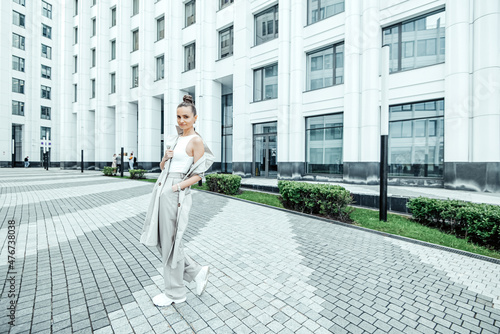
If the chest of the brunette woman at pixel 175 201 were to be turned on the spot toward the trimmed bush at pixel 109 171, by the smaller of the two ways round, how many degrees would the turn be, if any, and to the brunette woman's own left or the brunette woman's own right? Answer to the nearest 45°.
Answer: approximately 135° to the brunette woman's own right

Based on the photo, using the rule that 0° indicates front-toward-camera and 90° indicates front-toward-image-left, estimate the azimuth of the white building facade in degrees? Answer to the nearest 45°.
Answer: approximately 45°

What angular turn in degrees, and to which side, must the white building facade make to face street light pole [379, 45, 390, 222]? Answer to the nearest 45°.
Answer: approximately 45° to its left

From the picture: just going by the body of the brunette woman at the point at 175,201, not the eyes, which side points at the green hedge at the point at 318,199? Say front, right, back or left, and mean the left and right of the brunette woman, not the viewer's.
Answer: back

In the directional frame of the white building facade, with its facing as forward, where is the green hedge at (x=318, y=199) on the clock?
The green hedge is roughly at 11 o'clock from the white building facade.

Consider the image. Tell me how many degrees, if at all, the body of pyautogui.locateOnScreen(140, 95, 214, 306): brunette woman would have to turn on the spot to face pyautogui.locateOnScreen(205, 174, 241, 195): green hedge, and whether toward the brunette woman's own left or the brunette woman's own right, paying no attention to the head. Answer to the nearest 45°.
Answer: approximately 135° to the brunette woman's own right

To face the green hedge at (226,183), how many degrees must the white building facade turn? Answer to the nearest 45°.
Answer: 0° — it already faces it

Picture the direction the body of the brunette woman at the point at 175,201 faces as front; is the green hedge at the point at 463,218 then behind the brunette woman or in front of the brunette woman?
behind

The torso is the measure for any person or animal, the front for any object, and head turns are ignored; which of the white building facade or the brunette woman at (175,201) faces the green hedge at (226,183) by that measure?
the white building facade

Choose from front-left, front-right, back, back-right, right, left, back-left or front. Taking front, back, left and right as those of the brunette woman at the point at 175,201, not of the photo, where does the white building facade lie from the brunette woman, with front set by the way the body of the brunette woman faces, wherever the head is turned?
back
